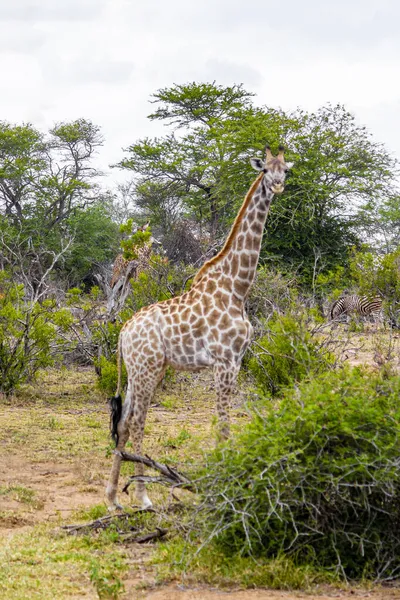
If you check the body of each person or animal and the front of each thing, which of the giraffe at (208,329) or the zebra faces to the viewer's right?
the giraffe

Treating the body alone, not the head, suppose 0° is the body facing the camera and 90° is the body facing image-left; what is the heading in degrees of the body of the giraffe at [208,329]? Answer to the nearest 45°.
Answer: approximately 270°

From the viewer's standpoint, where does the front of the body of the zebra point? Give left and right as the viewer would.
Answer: facing to the left of the viewer

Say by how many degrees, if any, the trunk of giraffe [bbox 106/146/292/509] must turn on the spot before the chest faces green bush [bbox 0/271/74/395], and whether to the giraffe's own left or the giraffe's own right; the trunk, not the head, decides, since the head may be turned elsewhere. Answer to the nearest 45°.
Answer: approximately 135° to the giraffe's own left

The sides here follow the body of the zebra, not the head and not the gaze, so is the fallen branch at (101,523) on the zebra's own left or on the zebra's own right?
on the zebra's own left

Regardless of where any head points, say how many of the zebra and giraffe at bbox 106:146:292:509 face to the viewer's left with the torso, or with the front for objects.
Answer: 1

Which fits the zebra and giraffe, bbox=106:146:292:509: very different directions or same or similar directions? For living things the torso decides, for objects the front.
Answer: very different directions

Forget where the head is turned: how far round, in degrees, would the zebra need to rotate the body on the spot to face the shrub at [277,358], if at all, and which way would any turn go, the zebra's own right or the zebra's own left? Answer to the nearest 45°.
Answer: approximately 90° to the zebra's own left

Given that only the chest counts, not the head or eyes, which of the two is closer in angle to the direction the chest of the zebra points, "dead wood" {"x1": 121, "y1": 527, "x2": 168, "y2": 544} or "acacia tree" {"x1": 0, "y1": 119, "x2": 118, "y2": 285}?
the acacia tree
